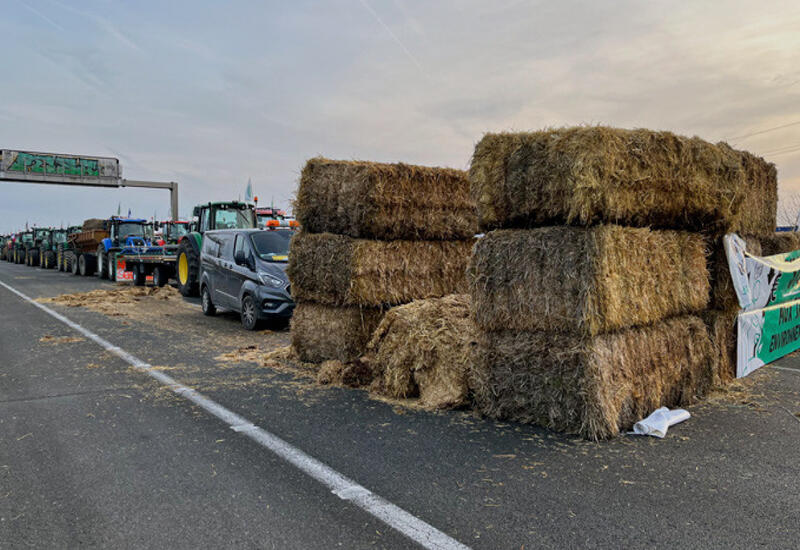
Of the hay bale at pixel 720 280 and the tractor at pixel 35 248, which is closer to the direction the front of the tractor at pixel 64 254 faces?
the hay bale

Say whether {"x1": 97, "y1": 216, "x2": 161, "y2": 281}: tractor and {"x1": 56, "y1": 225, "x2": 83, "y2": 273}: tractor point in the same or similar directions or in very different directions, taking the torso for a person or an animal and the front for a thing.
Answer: same or similar directions

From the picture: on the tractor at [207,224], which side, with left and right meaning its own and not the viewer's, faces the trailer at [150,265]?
back

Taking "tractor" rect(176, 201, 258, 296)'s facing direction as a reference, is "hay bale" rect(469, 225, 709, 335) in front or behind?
in front

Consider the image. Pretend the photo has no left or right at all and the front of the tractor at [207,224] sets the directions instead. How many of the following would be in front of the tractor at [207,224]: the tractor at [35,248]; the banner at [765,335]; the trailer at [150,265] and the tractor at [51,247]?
1

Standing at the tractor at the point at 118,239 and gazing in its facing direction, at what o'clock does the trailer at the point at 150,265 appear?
The trailer is roughly at 1 o'clock from the tractor.

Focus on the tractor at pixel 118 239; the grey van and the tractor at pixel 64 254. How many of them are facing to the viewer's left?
0

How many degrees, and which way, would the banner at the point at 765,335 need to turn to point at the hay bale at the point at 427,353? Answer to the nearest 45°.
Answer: approximately 90° to its right

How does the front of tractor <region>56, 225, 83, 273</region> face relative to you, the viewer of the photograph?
facing the viewer and to the right of the viewer

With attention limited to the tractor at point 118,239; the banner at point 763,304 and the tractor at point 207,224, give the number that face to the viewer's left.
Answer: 0

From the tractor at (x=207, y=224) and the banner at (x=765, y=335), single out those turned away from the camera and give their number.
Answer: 0

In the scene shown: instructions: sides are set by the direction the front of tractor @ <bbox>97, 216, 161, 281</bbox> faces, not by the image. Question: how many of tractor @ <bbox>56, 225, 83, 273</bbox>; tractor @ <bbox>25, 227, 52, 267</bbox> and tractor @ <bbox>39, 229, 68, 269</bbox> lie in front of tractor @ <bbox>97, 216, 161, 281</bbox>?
0

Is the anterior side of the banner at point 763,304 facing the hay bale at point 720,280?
no

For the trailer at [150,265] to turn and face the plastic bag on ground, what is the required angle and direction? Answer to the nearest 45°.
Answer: approximately 45° to its right

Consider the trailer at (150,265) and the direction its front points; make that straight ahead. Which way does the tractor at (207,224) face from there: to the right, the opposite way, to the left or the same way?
the same way

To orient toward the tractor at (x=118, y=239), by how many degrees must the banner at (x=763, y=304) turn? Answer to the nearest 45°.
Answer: approximately 135° to its right
